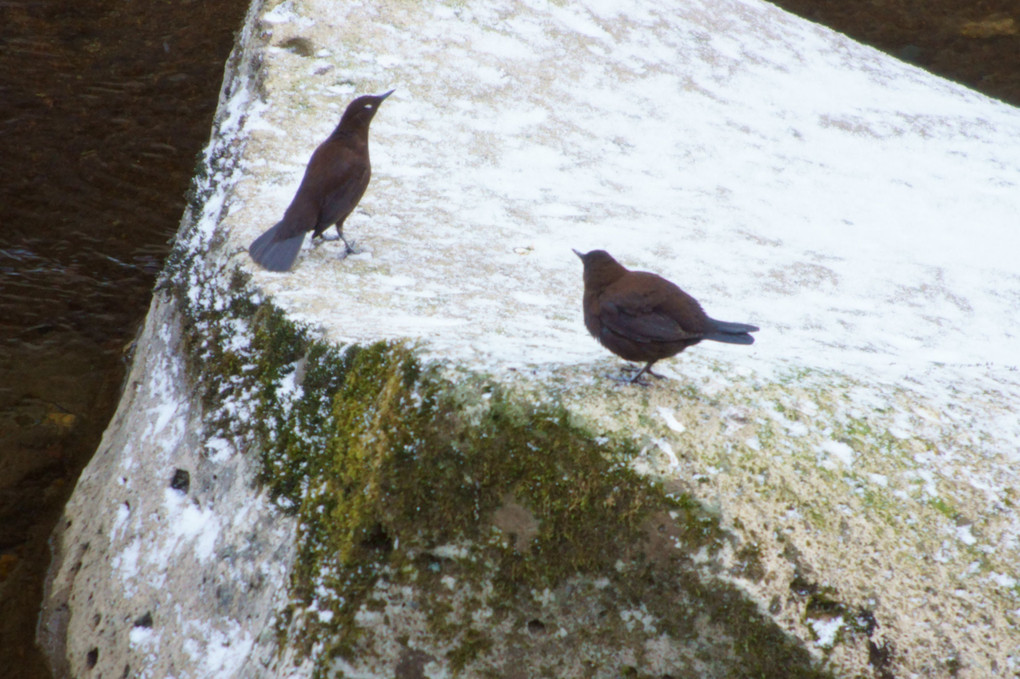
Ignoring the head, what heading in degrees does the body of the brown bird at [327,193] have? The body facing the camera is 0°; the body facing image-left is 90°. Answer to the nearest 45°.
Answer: approximately 270°

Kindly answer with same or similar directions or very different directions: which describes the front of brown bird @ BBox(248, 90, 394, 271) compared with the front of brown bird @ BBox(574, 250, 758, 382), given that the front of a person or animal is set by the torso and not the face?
very different directions

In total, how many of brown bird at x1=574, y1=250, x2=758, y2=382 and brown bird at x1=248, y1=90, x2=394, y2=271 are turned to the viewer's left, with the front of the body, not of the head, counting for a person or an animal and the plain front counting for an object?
1

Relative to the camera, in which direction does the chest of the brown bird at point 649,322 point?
to the viewer's left

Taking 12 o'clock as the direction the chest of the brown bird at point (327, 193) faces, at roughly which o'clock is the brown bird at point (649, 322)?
the brown bird at point (649, 322) is roughly at 2 o'clock from the brown bird at point (327, 193).

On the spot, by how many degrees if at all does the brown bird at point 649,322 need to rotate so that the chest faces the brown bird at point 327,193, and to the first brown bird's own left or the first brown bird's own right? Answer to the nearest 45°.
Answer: approximately 45° to the first brown bird's own right
